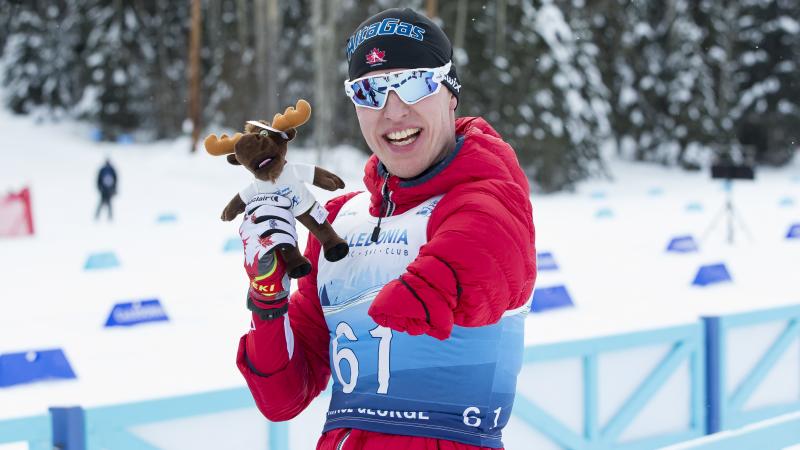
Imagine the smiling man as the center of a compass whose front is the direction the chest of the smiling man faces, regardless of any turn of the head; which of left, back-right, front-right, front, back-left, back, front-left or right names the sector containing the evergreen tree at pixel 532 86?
back-right

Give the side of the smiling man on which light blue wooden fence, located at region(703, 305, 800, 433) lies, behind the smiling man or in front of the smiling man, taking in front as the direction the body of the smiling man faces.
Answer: behind

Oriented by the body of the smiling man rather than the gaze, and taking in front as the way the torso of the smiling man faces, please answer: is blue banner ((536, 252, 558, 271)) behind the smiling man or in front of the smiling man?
behind

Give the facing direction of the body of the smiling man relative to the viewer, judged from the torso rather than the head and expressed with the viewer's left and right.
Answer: facing the viewer and to the left of the viewer

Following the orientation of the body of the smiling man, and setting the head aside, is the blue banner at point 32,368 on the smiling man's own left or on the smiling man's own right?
on the smiling man's own right

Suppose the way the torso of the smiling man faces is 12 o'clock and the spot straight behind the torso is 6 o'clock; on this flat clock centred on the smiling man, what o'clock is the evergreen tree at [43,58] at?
The evergreen tree is roughly at 4 o'clock from the smiling man.

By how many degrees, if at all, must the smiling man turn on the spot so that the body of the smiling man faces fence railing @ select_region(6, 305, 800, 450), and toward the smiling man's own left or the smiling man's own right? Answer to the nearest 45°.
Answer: approximately 180°

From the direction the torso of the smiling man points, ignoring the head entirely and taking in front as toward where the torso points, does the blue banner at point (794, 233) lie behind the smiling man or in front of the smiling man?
behind

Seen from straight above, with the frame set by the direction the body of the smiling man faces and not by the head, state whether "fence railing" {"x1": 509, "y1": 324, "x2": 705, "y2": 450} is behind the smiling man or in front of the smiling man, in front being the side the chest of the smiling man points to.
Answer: behind

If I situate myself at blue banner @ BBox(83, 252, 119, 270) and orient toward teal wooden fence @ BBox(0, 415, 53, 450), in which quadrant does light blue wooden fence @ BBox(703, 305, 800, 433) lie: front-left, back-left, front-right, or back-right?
front-left

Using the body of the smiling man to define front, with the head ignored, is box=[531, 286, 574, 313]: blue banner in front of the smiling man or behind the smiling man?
behind

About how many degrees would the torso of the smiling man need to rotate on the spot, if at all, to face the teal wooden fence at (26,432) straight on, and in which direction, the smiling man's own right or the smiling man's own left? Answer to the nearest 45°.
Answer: approximately 90° to the smiling man's own right

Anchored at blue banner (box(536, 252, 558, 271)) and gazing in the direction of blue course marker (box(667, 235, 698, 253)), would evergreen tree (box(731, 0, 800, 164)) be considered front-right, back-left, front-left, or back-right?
front-left
